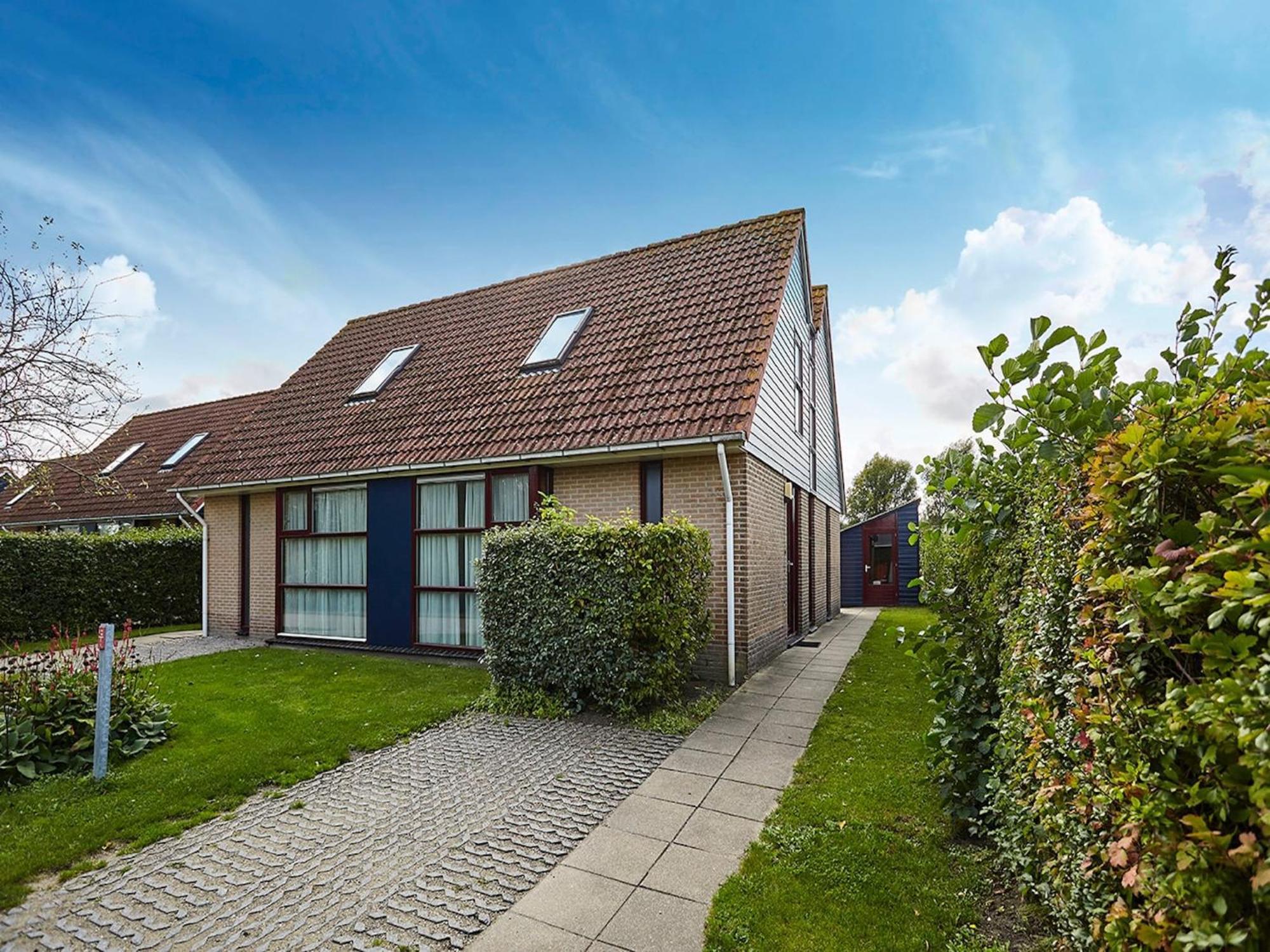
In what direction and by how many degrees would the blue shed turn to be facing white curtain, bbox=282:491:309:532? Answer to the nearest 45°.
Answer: approximately 45° to its right

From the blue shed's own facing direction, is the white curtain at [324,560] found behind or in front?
in front

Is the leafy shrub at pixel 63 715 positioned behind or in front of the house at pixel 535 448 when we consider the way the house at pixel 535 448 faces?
in front

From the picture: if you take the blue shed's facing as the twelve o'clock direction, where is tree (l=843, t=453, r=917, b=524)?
The tree is roughly at 6 o'clock from the blue shed.

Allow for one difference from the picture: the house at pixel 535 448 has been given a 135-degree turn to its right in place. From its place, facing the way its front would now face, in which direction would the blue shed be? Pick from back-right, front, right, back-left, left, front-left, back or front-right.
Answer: front-right

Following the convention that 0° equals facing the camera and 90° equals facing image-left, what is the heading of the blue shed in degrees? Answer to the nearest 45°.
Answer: approximately 0°

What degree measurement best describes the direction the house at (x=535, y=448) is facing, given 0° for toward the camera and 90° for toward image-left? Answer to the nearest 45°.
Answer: approximately 45°

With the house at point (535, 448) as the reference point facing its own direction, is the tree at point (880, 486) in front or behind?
behind
